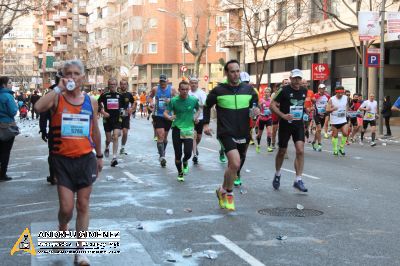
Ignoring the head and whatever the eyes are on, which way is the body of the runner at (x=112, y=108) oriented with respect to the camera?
toward the camera

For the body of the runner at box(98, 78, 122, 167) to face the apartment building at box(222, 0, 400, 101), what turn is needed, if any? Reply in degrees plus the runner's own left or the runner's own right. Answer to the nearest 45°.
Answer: approximately 135° to the runner's own left

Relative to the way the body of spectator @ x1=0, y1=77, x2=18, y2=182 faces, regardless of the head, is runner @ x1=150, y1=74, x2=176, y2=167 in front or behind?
in front

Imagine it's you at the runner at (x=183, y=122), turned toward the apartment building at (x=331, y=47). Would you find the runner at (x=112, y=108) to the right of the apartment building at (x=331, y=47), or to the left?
left

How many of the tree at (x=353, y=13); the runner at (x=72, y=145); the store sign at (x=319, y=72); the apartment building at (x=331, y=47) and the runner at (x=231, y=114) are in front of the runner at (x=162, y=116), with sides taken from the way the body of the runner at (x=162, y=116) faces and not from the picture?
2

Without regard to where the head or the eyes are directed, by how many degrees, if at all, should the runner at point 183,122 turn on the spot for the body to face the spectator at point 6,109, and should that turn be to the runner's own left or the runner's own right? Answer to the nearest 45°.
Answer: approximately 90° to the runner's own right

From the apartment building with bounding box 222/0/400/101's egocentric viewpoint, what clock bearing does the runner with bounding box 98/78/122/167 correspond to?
The runner is roughly at 11 o'clock from the apartment building.

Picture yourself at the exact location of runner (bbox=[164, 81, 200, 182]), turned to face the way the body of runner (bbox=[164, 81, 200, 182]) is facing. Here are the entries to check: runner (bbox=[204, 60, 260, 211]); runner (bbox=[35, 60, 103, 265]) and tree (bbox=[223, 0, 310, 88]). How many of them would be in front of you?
2

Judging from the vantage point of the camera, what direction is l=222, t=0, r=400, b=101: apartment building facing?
facing the viewer and to the left of the viewer

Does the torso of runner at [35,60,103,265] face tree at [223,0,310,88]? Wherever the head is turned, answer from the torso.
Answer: no

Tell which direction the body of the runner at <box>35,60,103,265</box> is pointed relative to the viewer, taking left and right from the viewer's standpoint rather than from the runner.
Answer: facing the viewer

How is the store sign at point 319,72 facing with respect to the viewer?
toward the camera

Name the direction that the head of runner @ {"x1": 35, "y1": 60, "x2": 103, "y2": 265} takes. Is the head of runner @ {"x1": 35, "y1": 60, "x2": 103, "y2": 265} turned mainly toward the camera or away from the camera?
toward the camera

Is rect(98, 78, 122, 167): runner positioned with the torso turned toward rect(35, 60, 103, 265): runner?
yes
